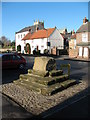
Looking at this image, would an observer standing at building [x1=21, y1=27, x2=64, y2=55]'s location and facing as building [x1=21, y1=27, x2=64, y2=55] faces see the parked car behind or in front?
in front

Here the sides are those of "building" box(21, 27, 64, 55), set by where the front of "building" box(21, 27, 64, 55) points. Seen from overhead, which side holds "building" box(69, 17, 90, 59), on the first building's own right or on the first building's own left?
on the first building's own left

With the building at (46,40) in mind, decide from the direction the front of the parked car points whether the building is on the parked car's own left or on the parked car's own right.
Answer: on the parked car's own left

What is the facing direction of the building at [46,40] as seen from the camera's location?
facing the viewer and to the left of the viewer

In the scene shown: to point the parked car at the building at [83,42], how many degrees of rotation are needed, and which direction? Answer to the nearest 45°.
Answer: approximately 45° to its left
